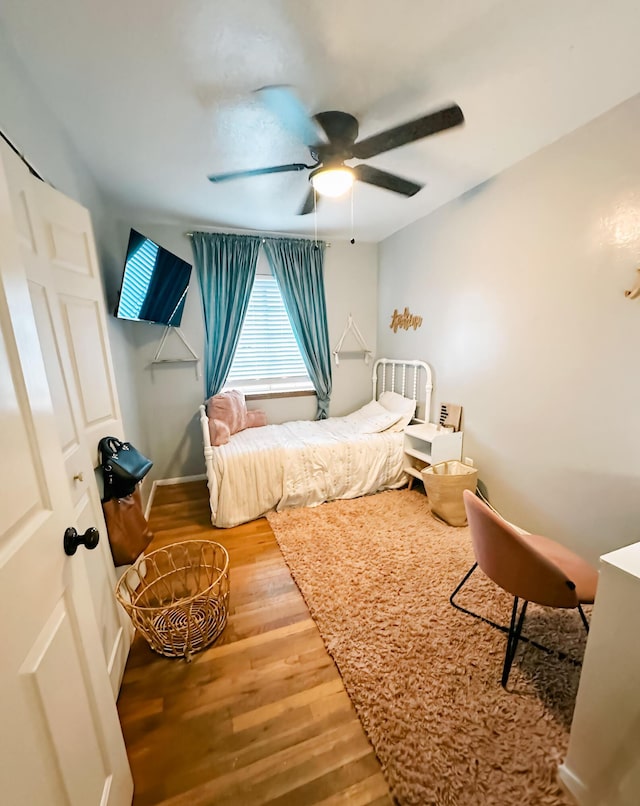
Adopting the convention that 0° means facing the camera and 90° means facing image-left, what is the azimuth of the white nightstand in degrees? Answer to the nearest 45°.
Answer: approximately 45°

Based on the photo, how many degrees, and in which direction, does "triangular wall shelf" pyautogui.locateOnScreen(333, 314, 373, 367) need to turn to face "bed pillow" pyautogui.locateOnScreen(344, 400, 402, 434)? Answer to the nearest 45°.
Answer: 0° — it already faces it

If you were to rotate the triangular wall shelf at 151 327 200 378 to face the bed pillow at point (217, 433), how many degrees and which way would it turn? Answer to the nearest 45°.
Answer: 0° — it already faces it

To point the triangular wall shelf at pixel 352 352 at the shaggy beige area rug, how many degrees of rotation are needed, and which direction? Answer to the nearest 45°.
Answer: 0° — it already faces it

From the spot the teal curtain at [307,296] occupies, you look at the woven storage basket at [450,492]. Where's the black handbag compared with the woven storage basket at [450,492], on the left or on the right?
right
